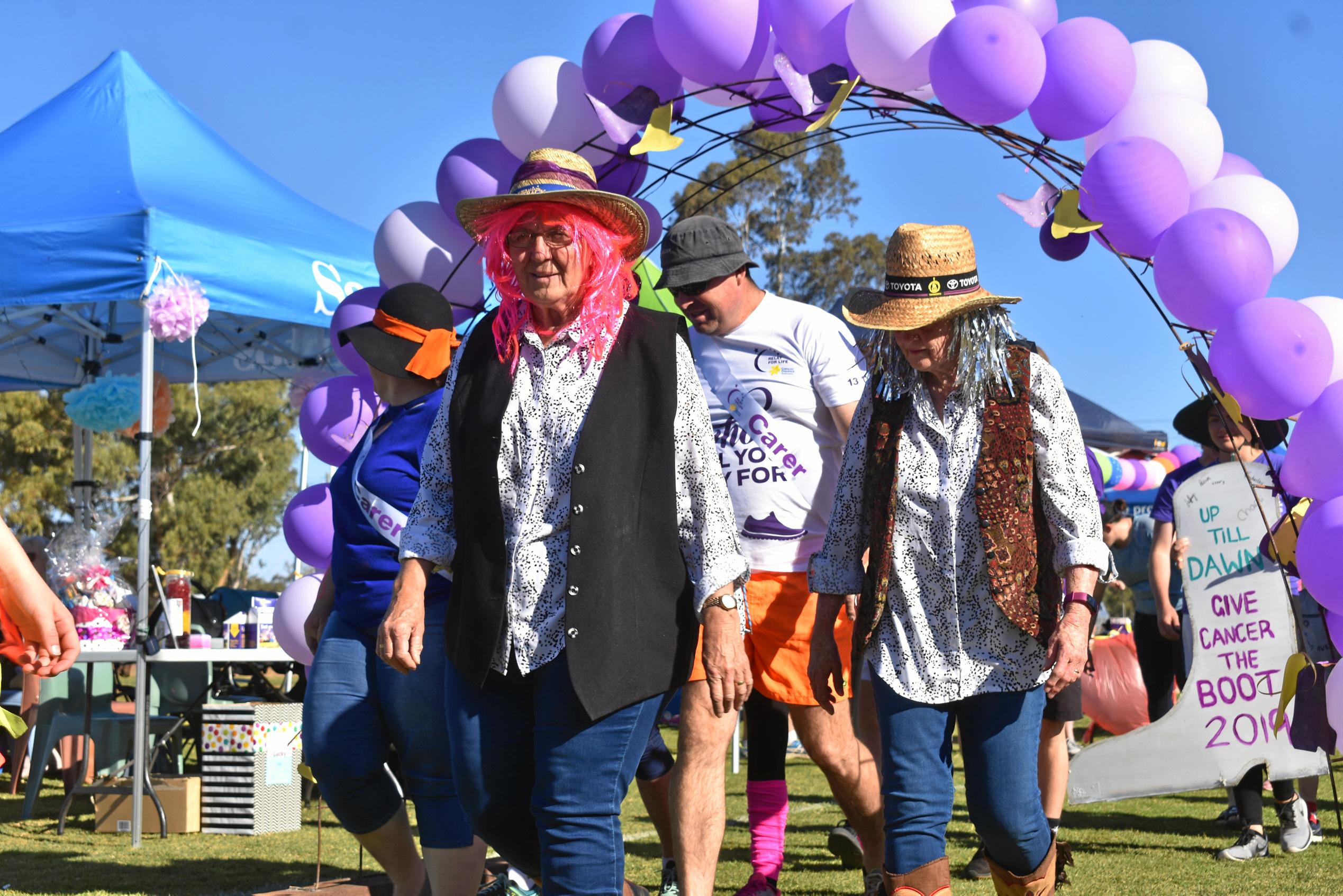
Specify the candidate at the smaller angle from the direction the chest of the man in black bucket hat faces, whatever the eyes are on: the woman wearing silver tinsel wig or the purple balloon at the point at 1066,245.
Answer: the woman wearing silver tinsel wig

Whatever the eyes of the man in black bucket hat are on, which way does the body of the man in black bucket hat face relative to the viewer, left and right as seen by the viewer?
facing the viewer and to the left of the viewer

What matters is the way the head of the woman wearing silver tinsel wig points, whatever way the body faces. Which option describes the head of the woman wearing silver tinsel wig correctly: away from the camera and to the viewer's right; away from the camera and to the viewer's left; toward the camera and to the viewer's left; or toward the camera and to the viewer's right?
toward the camera and to the viewer's left

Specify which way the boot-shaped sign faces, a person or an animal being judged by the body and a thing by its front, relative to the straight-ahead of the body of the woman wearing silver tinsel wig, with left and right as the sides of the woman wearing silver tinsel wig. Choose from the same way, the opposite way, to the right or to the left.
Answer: the same way

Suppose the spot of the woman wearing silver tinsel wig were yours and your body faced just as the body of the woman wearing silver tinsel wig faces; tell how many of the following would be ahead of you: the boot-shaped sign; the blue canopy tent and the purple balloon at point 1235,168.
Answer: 0

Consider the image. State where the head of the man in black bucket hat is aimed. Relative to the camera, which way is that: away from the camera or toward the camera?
toward the camera

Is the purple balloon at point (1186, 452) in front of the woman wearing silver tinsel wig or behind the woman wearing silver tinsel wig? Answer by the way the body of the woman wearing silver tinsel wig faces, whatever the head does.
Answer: behind

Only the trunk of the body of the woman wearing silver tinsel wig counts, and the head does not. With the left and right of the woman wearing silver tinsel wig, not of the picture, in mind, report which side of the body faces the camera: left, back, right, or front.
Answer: front

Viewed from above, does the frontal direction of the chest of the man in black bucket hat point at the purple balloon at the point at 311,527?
no

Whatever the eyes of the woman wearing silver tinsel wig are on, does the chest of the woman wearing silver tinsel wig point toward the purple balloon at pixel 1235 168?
no

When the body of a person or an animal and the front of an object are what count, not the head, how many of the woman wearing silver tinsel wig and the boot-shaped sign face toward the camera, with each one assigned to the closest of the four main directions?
2

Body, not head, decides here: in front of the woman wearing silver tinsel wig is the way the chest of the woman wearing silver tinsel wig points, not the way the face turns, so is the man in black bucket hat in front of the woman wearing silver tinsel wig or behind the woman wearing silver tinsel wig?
behind

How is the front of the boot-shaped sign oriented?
toward the camera

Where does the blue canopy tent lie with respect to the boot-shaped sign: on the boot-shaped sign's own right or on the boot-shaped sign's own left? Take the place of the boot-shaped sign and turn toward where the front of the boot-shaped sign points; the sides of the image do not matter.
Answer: on the boot-shaped sign's own right

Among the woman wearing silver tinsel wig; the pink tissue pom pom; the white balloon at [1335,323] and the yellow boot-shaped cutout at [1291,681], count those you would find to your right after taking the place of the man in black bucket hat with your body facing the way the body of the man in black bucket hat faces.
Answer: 1
